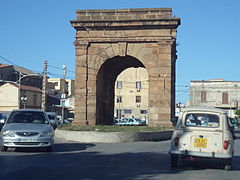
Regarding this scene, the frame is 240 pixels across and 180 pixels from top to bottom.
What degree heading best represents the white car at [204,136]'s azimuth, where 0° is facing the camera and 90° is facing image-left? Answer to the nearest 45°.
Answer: approximately 180°

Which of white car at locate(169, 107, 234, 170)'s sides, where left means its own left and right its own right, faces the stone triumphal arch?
front
